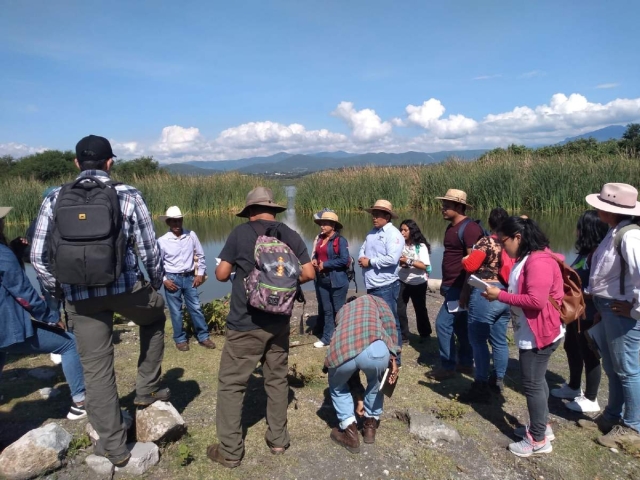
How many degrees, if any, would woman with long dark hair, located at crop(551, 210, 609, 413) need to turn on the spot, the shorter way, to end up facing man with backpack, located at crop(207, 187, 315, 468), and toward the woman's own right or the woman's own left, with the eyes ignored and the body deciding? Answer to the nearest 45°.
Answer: approximately 45° to the woman's own left

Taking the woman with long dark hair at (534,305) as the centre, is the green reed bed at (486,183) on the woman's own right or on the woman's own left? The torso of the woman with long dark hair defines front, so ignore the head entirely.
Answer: on the woman's own right

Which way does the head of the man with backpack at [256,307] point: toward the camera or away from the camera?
away from the camera

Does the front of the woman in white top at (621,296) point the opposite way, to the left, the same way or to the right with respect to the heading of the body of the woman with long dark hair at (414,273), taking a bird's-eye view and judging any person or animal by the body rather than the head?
to the right

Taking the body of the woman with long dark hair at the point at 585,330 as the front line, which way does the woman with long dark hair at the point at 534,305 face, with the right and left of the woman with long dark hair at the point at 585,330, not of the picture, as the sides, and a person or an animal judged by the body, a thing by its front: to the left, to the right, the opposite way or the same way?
the same way

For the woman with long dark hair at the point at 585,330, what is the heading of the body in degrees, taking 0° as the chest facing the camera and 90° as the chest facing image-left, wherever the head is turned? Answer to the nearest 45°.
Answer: approximately 90°

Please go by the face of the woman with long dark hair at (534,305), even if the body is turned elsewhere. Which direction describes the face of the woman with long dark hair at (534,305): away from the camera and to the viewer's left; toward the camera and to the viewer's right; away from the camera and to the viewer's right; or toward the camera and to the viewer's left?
toward the camera and to the viewer's left

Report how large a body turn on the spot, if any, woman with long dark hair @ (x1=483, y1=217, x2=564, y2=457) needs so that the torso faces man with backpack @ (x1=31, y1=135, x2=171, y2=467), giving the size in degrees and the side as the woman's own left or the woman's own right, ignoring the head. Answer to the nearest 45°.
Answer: approximately 45° to the woman's own left

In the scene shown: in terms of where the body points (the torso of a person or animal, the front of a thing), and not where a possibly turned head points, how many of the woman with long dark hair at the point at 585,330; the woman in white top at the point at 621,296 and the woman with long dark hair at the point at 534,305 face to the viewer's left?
3

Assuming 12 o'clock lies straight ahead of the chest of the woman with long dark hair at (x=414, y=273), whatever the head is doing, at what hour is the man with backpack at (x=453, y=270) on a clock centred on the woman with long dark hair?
The man with backpack is roughly at 10 o'clock from the woman with long dark hair.

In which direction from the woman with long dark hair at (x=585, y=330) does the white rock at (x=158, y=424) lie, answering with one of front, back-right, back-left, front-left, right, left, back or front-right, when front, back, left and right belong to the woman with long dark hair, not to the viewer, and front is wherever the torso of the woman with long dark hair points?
front-left

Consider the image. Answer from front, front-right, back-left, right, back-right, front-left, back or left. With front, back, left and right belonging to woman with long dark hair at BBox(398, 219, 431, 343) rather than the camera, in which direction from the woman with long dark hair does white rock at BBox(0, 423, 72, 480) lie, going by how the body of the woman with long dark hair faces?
front

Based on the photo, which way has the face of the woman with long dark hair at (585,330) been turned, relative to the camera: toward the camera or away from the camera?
away from the camera

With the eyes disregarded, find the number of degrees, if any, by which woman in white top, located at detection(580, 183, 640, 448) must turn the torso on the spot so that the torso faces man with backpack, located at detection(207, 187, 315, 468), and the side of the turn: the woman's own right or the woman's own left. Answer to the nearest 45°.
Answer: approximately 45° to the woman's own left

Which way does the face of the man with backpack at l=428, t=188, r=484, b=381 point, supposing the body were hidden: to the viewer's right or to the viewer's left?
to the viewer's left

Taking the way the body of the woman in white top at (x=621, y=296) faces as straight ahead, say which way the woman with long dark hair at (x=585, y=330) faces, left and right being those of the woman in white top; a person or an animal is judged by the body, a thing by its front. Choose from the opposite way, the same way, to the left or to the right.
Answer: the same way

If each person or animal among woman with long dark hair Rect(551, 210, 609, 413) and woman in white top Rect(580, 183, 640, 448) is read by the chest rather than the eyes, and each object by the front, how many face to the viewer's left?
2

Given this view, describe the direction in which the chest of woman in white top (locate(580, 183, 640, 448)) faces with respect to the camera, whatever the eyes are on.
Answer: to the viewer's left

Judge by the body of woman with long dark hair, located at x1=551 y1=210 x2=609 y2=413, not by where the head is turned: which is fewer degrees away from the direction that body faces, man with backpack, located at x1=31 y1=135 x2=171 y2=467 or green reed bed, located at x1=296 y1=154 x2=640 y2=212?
the man with backpack

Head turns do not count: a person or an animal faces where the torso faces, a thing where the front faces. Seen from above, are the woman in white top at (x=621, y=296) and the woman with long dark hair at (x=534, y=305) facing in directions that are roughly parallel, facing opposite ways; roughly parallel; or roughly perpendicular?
roughly parallel

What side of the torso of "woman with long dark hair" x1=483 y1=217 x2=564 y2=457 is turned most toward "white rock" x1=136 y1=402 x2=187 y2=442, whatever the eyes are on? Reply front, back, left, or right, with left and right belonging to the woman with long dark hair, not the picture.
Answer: front

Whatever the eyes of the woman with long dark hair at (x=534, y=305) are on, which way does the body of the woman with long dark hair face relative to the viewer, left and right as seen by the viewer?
facing to the left of the viewer
